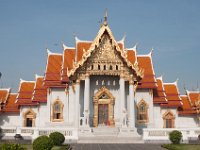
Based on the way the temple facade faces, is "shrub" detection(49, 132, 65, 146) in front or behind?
in front

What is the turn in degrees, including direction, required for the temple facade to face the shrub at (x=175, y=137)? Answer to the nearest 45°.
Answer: approximately 45° to its left

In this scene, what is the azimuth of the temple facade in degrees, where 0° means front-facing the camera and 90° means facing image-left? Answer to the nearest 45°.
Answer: approximately 0°

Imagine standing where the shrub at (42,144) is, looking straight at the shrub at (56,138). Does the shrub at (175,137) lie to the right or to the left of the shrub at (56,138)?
right

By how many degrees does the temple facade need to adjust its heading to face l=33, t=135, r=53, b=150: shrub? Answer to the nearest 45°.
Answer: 0° — it already faces it
